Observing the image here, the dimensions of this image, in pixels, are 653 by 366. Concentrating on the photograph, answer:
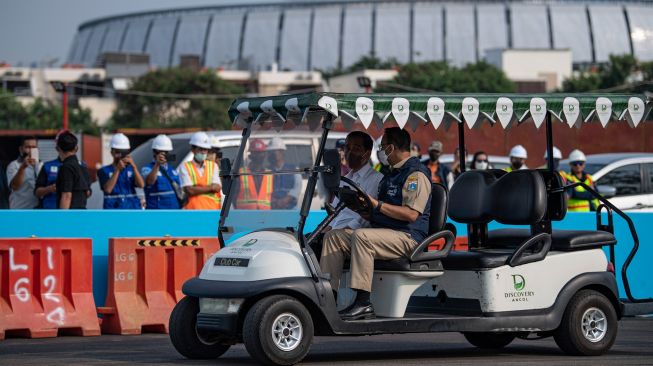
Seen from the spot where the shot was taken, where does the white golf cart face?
facing the viewer and to the left of the viewer

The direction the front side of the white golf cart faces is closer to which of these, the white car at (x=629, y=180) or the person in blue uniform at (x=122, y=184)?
the person in blue uniform

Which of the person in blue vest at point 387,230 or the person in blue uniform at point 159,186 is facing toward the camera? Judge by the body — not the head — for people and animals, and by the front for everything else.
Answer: the person in blue uniform at point 159,186

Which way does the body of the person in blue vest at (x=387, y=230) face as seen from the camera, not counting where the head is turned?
to the viewer's left

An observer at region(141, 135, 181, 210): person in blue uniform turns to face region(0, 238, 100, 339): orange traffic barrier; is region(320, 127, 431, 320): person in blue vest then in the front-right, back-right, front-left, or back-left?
front-left

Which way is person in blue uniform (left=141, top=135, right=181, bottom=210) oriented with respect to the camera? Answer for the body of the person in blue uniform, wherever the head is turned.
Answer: toward the camera

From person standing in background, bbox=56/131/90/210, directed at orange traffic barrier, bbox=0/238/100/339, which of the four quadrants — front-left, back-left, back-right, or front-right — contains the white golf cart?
front-left

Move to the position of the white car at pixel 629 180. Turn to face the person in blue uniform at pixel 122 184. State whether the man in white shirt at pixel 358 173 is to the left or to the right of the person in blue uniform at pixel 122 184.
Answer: left

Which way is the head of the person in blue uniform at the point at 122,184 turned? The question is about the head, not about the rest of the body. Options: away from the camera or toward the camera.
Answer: toward the camera

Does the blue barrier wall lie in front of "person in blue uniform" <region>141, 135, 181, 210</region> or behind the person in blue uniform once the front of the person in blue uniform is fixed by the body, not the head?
in front

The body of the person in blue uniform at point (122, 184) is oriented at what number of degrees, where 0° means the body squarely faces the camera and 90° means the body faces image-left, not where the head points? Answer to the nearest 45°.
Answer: approximately 0°

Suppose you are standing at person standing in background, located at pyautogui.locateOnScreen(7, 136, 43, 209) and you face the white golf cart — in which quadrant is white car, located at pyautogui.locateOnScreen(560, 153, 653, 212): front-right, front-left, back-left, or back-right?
front-left

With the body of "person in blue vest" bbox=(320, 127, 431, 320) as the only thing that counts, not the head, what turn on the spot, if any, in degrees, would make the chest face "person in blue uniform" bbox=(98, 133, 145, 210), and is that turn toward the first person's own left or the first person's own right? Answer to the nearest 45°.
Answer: approximately 45° to the first person's own right
